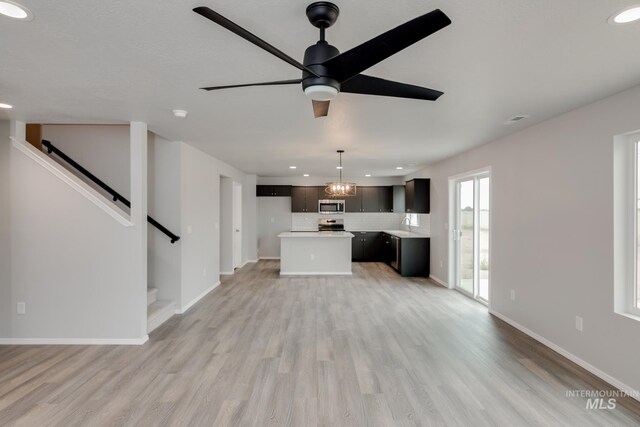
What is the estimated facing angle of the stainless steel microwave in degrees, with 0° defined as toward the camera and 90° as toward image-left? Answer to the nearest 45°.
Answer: approximately 0°

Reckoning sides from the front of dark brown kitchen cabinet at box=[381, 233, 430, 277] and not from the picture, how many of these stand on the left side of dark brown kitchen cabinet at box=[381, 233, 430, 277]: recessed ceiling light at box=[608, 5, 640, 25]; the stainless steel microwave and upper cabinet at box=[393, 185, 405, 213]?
1

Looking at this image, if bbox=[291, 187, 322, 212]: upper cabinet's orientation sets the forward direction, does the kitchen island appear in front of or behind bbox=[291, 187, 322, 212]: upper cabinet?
in front

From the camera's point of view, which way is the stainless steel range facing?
toward the camera

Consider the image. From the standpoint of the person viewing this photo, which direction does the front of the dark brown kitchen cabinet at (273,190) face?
facing the viewer

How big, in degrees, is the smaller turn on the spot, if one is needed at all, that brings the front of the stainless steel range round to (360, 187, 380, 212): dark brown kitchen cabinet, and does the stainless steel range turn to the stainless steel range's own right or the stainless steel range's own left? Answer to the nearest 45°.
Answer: approximately 90° to the stainless steel range's own left

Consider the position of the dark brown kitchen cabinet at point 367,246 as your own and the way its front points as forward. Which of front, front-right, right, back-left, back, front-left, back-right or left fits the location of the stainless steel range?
right

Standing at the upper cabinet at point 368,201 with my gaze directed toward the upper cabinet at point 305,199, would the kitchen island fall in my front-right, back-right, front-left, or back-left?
front-left

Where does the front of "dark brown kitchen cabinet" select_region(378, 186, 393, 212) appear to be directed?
toward the camera

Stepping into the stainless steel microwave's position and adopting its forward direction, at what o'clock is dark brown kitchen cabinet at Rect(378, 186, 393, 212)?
The dark brown kitchen cabinet is roughly at 9 o'clock from the stainless steel microwave.

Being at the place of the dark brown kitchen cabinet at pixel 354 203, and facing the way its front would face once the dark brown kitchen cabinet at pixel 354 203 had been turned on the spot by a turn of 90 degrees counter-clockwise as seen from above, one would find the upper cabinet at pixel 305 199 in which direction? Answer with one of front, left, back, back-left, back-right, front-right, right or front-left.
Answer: back

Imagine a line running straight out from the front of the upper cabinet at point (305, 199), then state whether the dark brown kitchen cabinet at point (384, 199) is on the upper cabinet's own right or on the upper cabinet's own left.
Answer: on the upper cabinet's own left

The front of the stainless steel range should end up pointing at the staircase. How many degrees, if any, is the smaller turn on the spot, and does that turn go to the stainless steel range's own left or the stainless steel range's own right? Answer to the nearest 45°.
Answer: approximately 45° to the stainless steel range's own right

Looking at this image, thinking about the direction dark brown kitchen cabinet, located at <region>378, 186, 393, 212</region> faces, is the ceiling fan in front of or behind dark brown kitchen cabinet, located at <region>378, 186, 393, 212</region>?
in front
